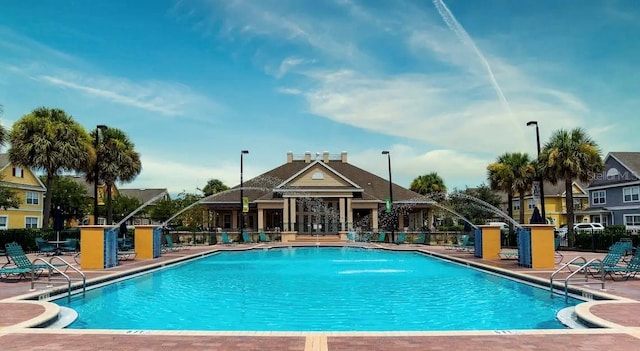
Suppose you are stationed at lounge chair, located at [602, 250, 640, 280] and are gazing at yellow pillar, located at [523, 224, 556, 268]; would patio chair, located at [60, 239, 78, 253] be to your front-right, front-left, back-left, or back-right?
front-left

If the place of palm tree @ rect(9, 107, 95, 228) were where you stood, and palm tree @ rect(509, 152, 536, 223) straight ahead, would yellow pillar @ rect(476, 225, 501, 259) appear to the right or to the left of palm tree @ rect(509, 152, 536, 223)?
right

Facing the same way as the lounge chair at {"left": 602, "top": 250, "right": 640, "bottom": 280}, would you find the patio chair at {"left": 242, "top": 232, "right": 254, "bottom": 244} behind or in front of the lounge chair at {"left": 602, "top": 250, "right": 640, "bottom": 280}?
in front

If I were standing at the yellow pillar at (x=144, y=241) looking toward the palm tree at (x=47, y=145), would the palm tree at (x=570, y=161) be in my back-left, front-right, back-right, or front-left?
back-right

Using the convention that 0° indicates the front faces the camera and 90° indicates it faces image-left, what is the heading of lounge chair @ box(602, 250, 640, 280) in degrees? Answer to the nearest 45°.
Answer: approximately 90°

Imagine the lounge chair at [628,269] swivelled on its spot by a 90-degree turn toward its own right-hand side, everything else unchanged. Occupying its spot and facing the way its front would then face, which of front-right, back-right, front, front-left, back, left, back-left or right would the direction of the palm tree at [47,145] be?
left

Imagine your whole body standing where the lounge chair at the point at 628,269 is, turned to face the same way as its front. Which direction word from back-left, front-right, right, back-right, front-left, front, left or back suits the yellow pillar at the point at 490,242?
front-right

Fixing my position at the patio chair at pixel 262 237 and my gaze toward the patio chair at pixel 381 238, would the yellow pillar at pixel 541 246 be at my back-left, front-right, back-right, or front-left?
front-right

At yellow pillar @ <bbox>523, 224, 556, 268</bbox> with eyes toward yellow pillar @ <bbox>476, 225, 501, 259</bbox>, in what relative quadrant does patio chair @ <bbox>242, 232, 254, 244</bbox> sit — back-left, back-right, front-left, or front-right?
front-left

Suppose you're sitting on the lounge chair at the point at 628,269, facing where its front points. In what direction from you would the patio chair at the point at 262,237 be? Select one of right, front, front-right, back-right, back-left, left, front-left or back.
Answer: front-right

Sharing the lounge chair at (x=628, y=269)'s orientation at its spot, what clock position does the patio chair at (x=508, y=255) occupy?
The patio chair is roughly at 2 o'clock from the lounge chair.

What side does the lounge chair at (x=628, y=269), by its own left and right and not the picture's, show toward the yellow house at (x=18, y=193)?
front

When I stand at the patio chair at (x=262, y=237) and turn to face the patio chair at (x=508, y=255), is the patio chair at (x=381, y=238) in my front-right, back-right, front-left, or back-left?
front-left

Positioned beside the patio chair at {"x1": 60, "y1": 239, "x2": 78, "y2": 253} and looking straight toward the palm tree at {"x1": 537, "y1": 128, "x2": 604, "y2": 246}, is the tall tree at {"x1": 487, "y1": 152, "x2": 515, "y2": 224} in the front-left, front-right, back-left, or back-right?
front-left

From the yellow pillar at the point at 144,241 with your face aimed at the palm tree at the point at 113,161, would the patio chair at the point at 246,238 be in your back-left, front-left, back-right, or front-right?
front-right

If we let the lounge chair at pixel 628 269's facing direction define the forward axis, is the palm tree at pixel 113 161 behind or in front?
in front

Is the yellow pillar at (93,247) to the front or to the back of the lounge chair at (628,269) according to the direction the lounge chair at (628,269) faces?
to the front

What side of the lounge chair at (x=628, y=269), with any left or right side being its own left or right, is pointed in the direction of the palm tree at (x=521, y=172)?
right

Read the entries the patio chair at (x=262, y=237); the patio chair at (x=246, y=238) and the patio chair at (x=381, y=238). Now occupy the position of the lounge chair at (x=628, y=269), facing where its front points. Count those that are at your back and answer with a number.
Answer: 0
